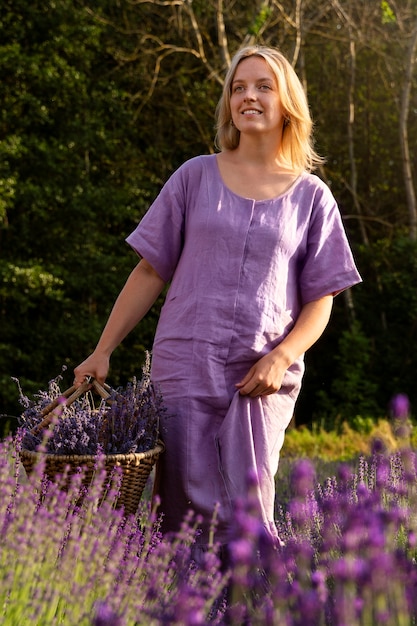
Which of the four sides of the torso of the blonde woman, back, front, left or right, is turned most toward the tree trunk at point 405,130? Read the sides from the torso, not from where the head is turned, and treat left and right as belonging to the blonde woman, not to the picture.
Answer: back

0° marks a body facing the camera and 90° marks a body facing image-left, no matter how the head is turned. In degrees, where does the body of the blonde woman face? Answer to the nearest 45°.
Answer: approximately 0°
